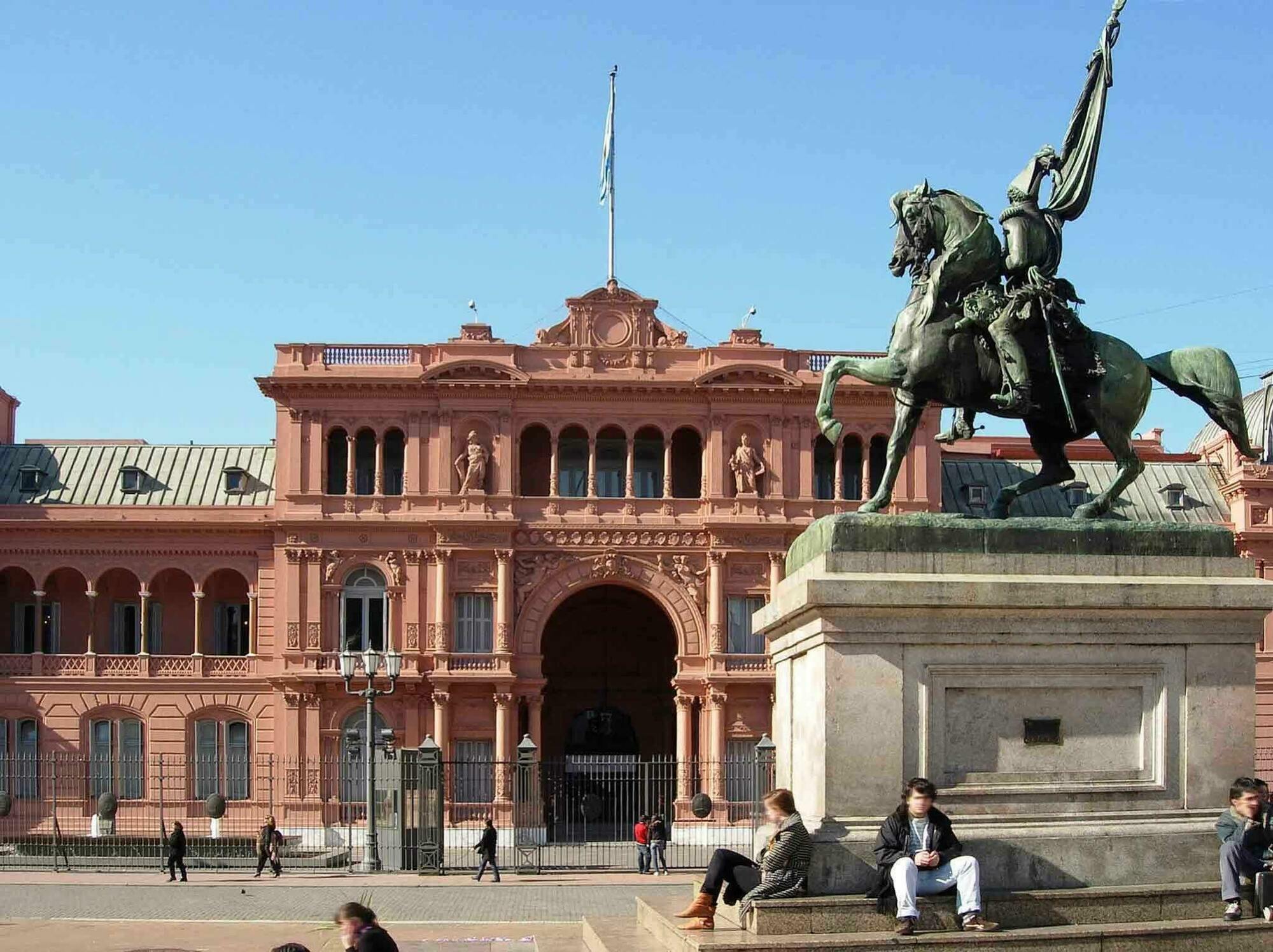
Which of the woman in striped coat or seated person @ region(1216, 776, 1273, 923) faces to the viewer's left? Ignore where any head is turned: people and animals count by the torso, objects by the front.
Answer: the woman in striped coat

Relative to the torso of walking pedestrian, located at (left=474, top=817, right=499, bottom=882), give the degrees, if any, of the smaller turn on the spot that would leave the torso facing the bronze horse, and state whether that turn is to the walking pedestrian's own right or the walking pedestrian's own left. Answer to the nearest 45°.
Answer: approximately 90° to the walking pedestrian's own left

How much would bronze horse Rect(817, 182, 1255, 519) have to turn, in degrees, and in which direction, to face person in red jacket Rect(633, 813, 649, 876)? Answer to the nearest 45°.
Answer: approximately 90° to its right

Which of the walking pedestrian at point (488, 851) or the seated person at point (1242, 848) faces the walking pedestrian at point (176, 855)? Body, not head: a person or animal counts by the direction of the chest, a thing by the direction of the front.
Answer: the walking pedestrian at point (488, 851)

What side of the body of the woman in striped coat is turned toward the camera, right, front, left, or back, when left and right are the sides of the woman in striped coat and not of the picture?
left

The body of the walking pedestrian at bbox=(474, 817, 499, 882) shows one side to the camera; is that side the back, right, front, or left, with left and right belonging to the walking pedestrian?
left

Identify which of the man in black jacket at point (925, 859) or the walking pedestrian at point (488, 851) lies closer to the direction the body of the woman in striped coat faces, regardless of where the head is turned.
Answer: the walking pedestrian

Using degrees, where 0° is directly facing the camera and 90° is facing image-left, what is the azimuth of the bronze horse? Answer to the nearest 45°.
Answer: approximately 90°
